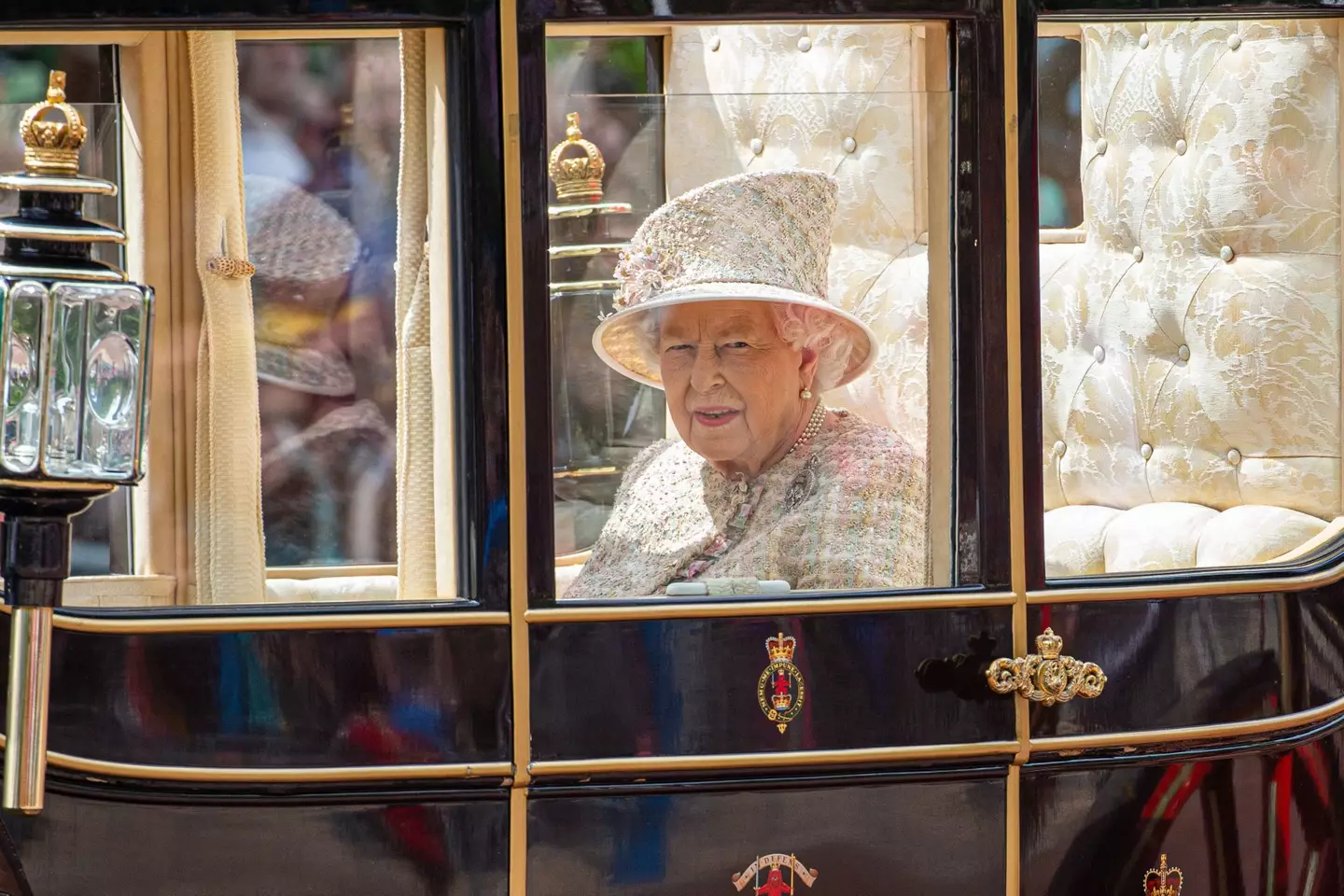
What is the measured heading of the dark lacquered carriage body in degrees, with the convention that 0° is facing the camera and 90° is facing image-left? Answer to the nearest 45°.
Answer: approximately 90°

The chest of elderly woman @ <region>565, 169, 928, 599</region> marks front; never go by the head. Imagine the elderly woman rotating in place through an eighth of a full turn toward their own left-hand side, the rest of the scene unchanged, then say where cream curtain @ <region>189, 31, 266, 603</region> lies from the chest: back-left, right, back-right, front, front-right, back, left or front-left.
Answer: right

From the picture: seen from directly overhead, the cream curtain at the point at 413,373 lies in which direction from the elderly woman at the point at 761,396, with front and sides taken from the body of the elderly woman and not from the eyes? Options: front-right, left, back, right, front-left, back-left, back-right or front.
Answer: front-right

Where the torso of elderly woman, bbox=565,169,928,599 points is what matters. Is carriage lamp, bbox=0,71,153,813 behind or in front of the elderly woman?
in front

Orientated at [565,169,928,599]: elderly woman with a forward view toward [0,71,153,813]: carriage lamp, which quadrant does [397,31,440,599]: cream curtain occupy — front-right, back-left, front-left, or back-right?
front-right
